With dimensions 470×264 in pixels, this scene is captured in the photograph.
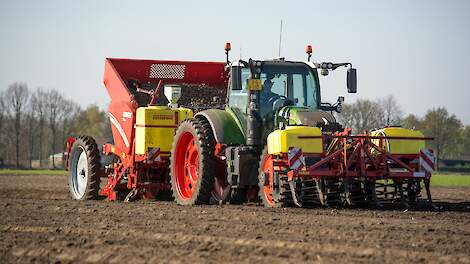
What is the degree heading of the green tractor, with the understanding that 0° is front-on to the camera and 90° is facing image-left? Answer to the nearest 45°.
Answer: approximately 315°
